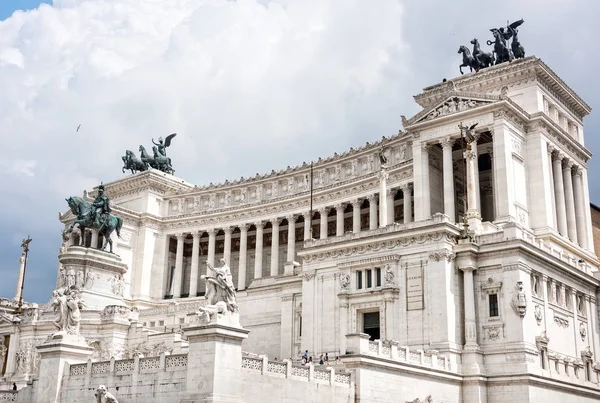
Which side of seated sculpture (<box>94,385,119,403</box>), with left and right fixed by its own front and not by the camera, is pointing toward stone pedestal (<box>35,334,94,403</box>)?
right

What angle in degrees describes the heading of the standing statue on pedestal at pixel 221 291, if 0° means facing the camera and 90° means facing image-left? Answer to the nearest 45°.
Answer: approximately 45°

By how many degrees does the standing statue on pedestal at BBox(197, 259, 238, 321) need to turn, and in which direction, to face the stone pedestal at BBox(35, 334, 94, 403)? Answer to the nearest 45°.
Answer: approximately 90° to its right

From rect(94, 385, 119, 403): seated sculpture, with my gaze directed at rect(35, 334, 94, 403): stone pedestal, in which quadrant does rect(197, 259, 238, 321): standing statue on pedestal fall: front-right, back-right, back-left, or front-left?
back-right

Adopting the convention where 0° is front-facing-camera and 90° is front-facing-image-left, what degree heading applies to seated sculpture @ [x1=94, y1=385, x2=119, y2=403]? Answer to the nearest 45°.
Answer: approximately 45°
